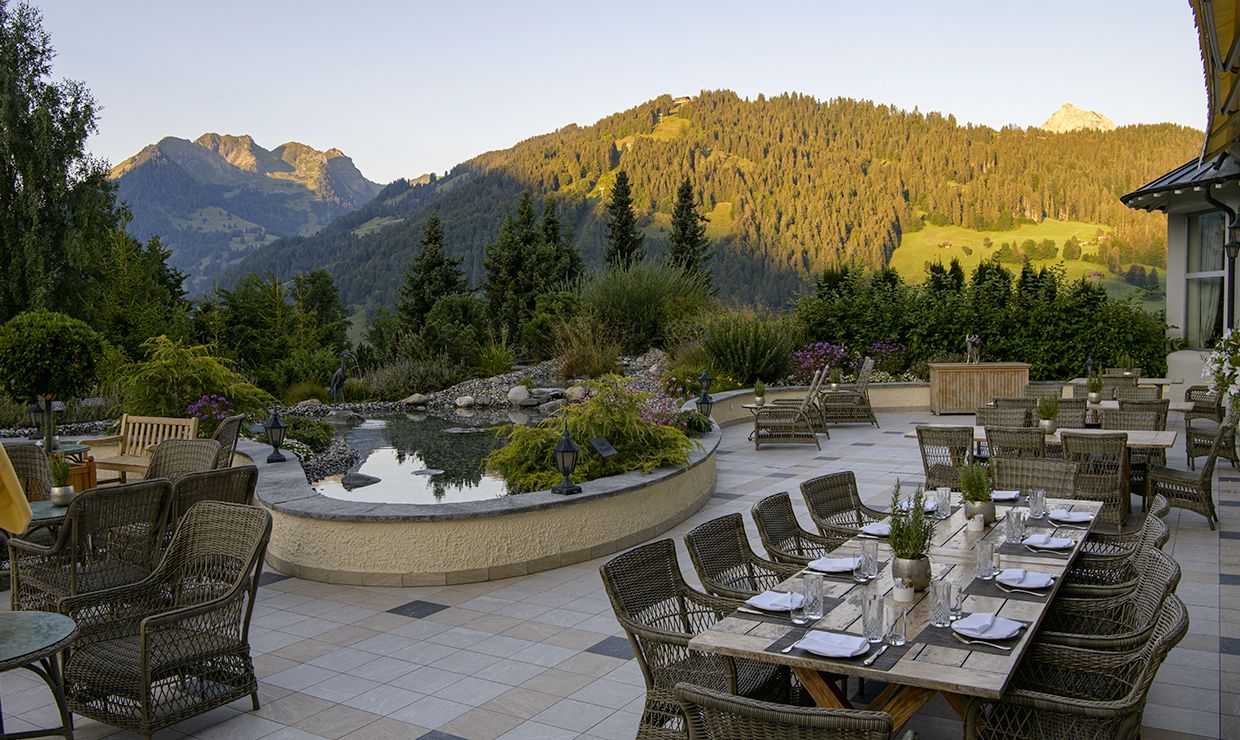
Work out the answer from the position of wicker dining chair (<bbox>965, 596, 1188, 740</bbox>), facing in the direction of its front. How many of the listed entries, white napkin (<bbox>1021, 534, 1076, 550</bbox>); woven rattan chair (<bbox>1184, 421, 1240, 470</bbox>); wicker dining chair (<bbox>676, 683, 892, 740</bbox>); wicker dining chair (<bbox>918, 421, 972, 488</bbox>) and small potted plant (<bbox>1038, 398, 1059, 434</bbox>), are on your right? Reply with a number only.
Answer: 4

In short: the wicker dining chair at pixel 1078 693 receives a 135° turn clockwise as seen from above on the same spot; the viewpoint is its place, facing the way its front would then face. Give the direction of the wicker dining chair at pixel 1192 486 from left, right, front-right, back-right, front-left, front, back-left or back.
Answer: front-left

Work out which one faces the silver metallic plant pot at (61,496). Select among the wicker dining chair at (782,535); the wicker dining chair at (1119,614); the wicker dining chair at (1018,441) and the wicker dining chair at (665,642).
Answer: the wicker dining chair at (1119,614)

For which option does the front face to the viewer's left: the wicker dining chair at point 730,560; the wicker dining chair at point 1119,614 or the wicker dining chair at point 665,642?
the wicker dining chair at point 1119,614

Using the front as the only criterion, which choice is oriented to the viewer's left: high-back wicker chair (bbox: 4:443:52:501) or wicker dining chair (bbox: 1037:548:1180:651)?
the wicker dining chair

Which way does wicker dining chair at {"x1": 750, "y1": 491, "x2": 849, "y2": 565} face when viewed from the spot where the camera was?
facing the viewer and to the right of the viewer

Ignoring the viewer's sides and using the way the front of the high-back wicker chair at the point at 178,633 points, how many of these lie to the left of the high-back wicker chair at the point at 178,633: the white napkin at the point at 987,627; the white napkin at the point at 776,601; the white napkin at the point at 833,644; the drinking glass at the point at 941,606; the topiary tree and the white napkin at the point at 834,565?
5

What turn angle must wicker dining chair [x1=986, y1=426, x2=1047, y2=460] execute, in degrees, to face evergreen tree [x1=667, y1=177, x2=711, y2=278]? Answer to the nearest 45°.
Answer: approximately 45° to its left

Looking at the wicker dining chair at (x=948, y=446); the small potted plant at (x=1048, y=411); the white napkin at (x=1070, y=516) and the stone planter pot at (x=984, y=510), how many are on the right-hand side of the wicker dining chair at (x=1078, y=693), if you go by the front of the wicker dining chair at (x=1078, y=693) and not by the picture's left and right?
4

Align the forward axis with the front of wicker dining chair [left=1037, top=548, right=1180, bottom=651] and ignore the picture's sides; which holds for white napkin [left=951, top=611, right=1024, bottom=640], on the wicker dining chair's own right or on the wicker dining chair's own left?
on the wicker dining chair's own left

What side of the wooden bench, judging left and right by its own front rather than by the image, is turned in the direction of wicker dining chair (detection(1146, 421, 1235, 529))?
left

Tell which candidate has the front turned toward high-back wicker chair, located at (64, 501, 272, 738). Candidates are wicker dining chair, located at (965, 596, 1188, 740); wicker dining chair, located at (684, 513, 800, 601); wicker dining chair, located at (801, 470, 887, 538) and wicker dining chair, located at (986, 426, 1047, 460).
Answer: wicker dining chair, located at (965, 596, 1188, 740)

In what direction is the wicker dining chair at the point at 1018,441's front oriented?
away from the camera

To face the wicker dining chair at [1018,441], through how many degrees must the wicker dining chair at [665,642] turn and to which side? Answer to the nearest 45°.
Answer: approximately 90° to its left

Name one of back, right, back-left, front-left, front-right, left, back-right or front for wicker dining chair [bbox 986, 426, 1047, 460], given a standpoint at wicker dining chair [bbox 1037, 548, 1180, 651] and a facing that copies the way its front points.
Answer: right

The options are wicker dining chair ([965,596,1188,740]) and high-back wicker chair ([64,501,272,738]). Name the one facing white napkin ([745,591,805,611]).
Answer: the wicker dining chair
